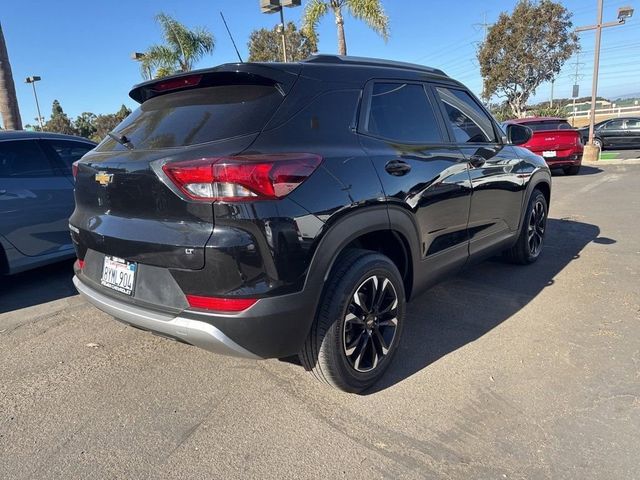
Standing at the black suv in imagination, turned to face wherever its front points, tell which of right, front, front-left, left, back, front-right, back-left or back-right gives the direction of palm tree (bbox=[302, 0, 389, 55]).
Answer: front-left

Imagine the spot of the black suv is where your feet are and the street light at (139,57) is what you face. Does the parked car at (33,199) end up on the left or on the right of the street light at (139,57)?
left

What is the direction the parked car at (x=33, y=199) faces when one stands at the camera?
facing away from the viewer and to the right of the viewer

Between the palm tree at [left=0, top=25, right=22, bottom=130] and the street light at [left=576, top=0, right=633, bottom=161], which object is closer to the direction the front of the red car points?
the street light

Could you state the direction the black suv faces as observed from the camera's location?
facing away from the viewer and to the right of the viewer

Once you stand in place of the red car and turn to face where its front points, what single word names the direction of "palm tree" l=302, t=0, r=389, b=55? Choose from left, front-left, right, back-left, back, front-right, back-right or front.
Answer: left

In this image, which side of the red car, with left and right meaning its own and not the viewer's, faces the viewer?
back

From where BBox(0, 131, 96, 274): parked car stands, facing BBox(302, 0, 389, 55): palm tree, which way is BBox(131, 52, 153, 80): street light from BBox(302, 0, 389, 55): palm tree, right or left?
left

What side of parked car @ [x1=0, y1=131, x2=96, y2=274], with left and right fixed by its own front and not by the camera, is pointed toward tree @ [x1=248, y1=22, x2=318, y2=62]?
front

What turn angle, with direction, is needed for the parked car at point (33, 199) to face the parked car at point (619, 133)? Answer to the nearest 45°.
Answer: approximately 45° to its right

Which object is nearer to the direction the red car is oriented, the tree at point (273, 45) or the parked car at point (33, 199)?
the tree

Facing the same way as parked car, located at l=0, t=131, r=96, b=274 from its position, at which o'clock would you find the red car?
The red car is roughly at 1 o'clock from the parked car.

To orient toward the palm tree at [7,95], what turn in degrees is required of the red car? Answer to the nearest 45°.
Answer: approximately 135° to its left
